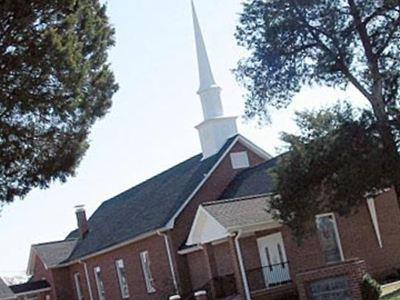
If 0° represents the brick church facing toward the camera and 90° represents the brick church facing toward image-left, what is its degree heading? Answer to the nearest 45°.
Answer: approximately 315°

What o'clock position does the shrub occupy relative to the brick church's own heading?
The shrub is roughly at 11 o'clock from the brick church.

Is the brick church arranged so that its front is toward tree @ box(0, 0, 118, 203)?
no

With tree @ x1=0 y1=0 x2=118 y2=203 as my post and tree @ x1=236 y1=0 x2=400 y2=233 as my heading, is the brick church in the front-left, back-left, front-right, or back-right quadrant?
front-left

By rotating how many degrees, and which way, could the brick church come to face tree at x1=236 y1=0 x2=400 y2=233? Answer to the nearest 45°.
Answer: approximately 45° to its right
